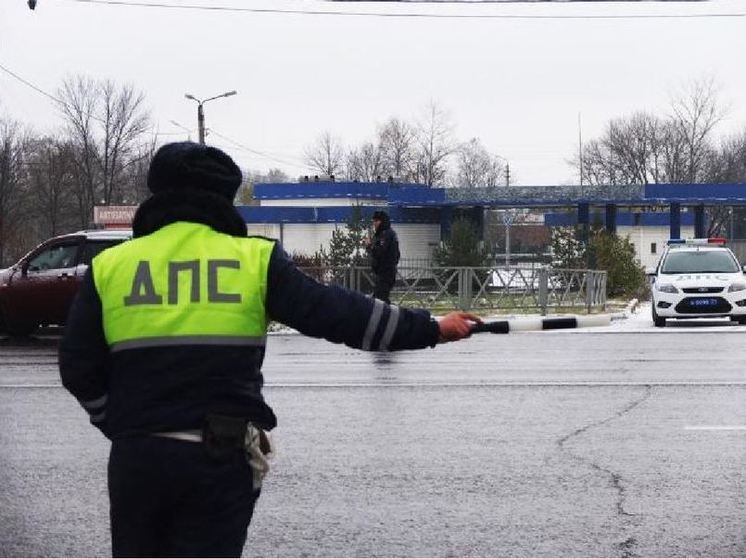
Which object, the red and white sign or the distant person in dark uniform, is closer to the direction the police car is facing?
the distant person in dark uniform

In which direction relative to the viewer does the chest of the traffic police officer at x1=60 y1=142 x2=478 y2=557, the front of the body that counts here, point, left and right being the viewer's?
facing away from the viewer

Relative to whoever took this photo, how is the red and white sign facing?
facing the viewer

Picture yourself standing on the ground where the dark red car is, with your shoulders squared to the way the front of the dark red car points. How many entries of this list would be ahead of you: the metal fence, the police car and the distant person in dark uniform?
0

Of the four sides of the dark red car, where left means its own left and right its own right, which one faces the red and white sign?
right

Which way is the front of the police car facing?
toward the camera

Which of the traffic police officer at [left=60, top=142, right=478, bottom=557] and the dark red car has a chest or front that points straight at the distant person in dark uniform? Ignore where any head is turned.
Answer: the traffic police officer

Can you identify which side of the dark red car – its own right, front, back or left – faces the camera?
left

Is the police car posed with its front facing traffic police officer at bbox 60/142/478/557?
yes

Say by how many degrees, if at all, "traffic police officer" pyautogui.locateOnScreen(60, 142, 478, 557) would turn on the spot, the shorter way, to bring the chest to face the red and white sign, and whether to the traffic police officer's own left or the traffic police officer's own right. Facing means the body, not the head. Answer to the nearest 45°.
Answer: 0° — they already face it

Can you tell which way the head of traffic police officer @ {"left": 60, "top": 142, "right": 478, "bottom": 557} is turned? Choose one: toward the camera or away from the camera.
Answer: away from the camera

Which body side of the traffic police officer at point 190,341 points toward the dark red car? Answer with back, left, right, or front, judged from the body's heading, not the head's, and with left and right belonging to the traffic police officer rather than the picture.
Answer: front
